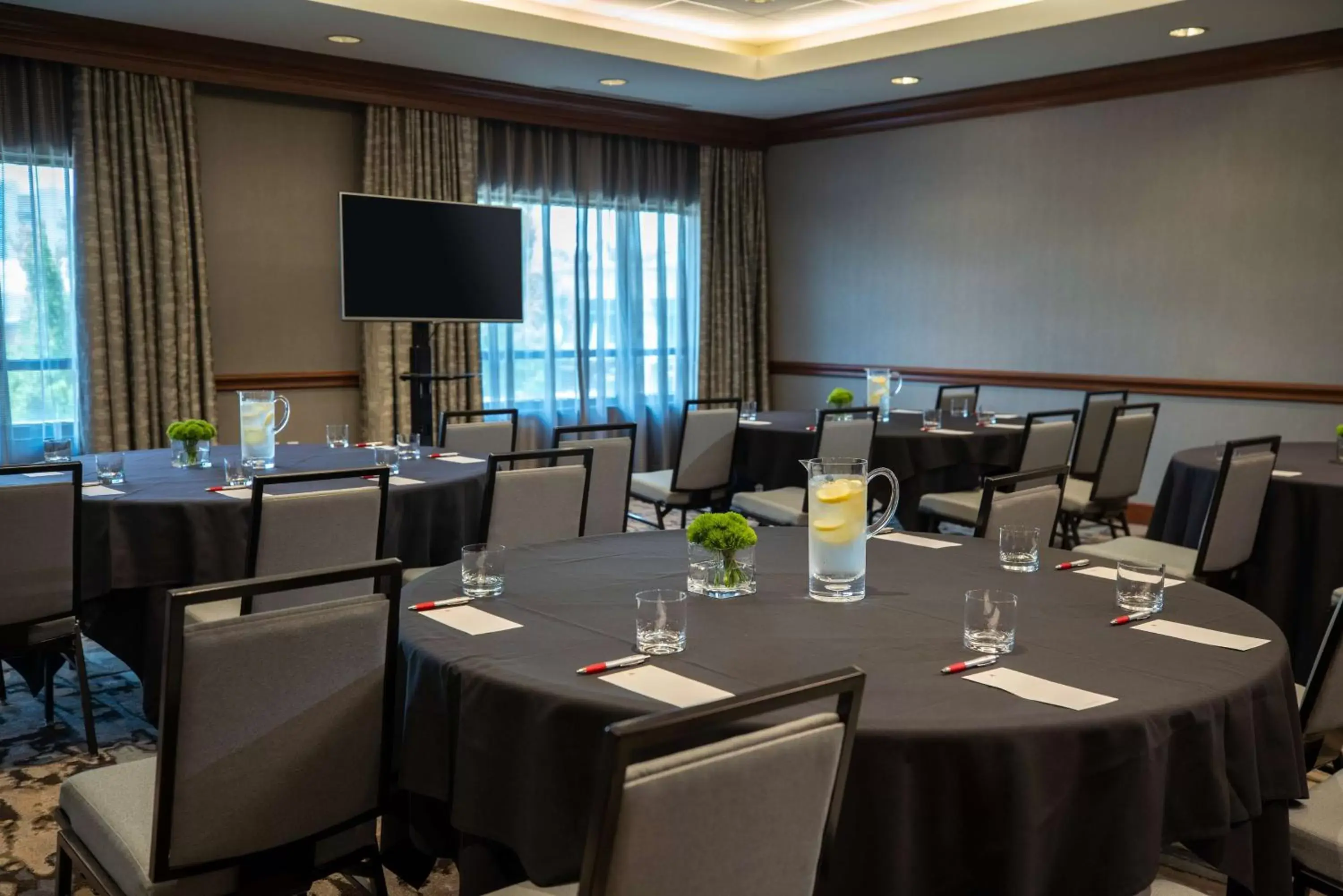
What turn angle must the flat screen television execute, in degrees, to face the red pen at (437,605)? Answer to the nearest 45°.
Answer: approximately 45° to its right

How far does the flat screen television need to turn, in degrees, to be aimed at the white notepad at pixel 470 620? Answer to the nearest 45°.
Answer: approximately 45° to its right

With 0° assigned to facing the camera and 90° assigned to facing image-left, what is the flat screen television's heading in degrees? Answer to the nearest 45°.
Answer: approximately 315°

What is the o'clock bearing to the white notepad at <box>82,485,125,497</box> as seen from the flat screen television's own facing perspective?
The white notepad is roughly at 2 o'clock from the flat screen television.

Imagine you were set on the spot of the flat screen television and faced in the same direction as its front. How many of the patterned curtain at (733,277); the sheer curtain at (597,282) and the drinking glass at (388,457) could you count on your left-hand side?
2

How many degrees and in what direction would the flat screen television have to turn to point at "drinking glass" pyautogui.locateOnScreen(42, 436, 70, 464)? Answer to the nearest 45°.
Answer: approximately 90° to its right
